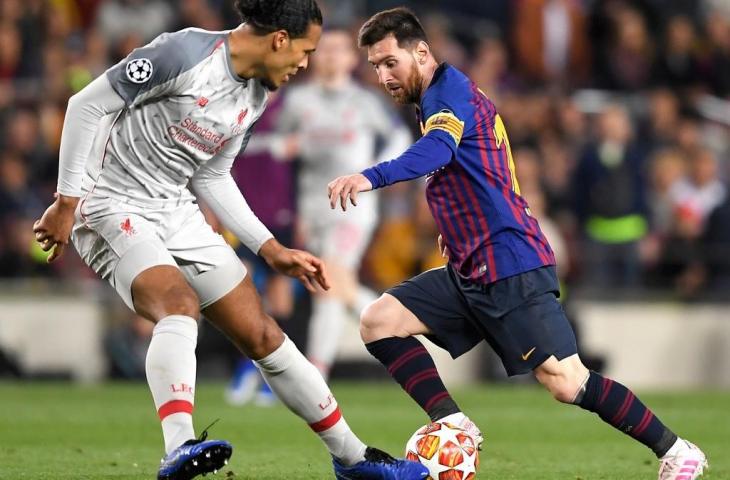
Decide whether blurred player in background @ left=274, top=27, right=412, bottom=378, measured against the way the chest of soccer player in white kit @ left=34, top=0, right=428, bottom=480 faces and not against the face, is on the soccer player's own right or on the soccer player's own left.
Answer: on the soccer player's own left

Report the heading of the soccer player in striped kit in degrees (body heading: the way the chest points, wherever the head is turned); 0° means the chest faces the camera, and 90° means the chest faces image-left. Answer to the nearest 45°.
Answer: approximately 90°

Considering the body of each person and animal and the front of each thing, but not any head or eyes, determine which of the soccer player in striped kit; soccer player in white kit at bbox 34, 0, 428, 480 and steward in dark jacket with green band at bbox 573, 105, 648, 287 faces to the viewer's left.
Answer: the soccer player in striped kit

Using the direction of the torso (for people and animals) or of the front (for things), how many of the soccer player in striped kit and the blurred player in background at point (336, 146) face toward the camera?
1

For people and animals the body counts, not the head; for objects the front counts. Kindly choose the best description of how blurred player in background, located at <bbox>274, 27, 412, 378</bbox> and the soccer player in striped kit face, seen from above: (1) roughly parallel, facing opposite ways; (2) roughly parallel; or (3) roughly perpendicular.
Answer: roughly perpendicular

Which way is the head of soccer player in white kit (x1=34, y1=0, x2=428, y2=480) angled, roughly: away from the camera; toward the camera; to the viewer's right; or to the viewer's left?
to the viewer's right

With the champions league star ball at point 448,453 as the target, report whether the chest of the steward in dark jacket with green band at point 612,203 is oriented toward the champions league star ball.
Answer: yes

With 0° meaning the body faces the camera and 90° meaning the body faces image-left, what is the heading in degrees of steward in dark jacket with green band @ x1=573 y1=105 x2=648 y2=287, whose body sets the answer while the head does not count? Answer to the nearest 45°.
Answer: approximately 0°

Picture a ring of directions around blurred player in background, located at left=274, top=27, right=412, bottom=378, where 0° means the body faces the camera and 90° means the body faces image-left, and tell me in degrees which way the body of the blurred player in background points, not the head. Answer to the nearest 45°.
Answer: approximately 0°
